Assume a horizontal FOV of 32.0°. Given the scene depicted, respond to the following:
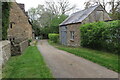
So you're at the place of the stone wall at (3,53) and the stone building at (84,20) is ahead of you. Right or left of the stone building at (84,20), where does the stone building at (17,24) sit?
left

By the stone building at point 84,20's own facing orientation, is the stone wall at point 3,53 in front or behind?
in front

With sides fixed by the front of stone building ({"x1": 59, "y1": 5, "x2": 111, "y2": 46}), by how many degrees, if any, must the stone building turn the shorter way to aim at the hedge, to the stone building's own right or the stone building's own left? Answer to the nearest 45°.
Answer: approximately 45° to the stone building's own left

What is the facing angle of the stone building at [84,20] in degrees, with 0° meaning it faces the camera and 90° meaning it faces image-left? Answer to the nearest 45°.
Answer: approximately 45°
